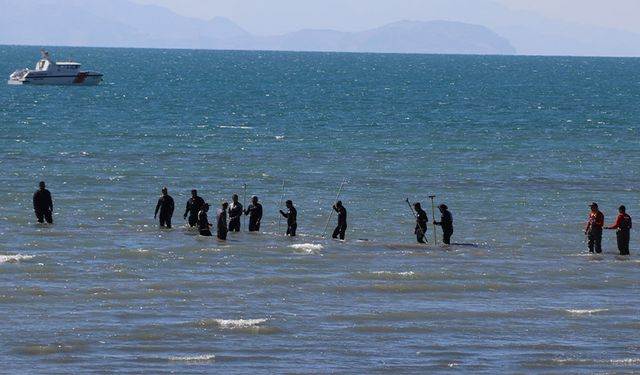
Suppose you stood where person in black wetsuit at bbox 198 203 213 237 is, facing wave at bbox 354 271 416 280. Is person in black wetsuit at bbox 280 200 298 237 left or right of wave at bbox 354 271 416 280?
left

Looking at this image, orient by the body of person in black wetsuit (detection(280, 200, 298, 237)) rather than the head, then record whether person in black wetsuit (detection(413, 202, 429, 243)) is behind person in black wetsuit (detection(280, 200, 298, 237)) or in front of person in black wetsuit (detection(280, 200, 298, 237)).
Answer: behind
